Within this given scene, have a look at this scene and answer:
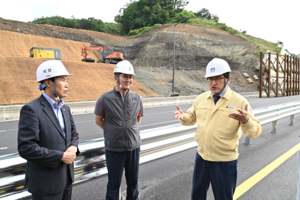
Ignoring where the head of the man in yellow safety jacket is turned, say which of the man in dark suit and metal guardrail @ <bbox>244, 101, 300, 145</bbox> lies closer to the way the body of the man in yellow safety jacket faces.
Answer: the man in dark suit

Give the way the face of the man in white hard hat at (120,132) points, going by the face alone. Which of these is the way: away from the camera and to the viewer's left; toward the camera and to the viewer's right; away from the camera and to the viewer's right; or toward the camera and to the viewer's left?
toward the camera and to the viewer's right

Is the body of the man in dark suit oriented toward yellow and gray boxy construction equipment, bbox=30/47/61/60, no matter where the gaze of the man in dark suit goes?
no

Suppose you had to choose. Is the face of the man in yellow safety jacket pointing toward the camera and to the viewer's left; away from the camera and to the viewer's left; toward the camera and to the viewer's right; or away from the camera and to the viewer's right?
toward the camera and to the viewer's left

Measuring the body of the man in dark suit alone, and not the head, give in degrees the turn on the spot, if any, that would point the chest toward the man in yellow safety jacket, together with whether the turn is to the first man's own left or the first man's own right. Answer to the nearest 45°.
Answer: approximately 45° to the first man's own left

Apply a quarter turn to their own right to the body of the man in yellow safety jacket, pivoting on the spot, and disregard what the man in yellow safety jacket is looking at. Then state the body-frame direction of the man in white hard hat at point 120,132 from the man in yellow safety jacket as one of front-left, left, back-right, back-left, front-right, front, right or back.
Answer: front-left

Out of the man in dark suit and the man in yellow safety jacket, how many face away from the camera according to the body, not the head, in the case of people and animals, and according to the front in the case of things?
0

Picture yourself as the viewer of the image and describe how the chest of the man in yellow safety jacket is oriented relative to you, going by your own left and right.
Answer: facing the viewer and to the left of the viewer

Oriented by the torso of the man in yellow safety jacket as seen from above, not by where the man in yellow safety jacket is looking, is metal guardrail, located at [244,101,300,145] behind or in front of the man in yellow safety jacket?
behind

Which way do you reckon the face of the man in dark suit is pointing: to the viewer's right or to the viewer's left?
to the viewer's right
